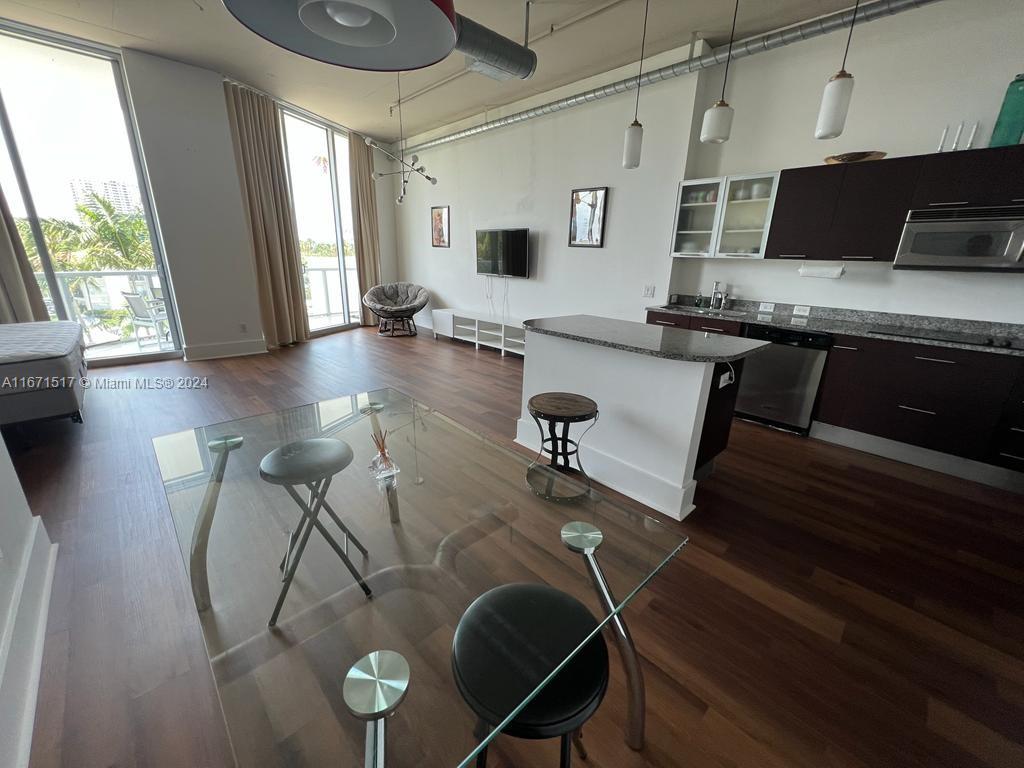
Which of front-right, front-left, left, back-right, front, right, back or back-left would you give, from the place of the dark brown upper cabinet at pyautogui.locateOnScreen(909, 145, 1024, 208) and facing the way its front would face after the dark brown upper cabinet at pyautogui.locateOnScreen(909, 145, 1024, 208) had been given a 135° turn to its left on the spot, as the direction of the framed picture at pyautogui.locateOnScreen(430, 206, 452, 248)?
back-left

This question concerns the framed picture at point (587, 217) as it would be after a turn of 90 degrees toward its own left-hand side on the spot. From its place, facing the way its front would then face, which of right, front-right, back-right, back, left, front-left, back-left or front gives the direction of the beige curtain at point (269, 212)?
back-right

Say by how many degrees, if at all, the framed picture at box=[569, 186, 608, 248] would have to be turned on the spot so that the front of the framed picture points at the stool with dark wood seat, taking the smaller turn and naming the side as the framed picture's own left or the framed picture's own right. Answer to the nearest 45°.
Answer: approximately 45° to the framed picture's own left

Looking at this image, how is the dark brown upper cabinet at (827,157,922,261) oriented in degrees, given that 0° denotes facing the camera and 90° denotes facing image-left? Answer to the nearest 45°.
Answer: approximately 0°

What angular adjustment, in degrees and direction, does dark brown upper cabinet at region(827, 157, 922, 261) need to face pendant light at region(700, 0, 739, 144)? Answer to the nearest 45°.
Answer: approximately 45° to its right

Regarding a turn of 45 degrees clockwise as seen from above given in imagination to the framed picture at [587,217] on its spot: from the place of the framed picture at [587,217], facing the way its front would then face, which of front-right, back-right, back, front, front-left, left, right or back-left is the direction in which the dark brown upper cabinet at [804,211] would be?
back-left

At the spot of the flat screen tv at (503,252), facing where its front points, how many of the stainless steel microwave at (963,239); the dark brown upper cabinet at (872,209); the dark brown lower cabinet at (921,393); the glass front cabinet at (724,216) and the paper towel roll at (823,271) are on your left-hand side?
5

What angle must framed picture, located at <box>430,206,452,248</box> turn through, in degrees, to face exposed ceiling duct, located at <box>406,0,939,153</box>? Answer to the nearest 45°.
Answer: approximately 90° to its left

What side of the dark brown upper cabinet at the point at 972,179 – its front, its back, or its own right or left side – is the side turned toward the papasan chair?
right

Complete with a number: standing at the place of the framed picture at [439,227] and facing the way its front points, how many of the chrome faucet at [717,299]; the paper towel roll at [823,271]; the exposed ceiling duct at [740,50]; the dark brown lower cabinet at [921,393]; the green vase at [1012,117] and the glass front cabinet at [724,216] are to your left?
6

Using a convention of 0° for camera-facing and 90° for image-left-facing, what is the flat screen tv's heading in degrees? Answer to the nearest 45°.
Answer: approximately 45°

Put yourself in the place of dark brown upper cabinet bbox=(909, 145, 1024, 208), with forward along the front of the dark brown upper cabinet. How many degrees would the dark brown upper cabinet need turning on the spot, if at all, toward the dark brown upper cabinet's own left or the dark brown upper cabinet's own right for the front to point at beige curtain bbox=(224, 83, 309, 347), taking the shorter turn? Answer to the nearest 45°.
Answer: approximately 90° to the dark brown upper cabinet's own right
